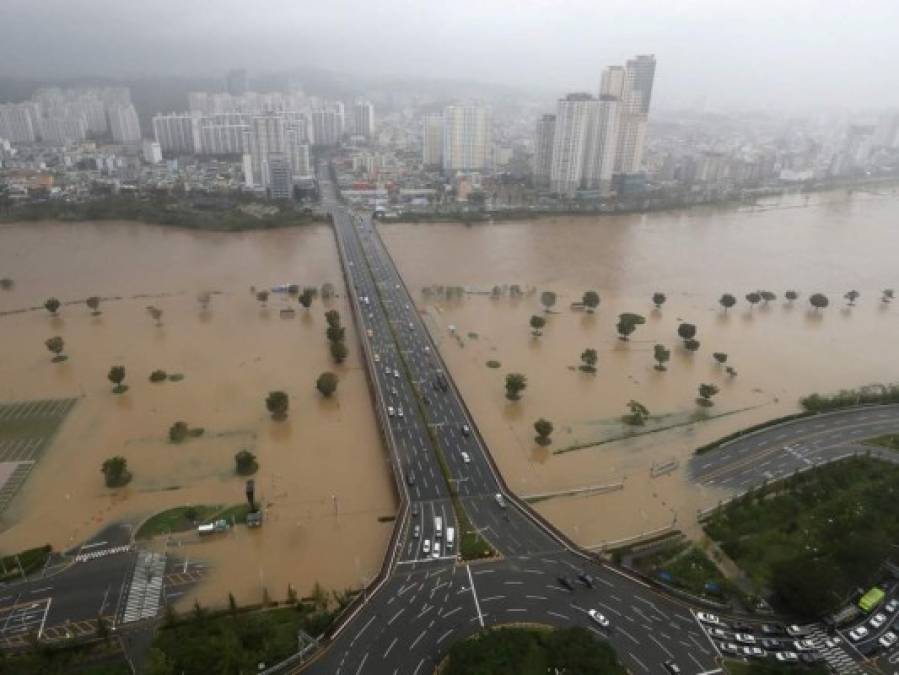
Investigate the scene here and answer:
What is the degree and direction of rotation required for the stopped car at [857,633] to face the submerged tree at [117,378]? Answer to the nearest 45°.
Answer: approximately 45° to its right

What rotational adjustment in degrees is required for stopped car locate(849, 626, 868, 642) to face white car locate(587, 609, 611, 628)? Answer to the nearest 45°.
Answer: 0° — it already faces it

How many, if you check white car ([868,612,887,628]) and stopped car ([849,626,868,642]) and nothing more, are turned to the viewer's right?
0

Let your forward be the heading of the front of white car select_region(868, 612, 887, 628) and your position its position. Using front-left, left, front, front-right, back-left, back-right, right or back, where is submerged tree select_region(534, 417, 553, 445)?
front-right

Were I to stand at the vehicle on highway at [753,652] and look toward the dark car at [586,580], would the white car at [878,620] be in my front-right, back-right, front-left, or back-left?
back-right

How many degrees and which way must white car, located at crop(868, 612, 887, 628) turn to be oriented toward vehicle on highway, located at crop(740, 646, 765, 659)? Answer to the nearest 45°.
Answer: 0° — it already faces it

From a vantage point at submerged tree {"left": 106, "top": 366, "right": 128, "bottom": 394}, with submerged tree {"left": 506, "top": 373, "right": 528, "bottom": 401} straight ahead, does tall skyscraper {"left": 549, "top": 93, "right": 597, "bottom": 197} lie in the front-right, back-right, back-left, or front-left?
front-left
